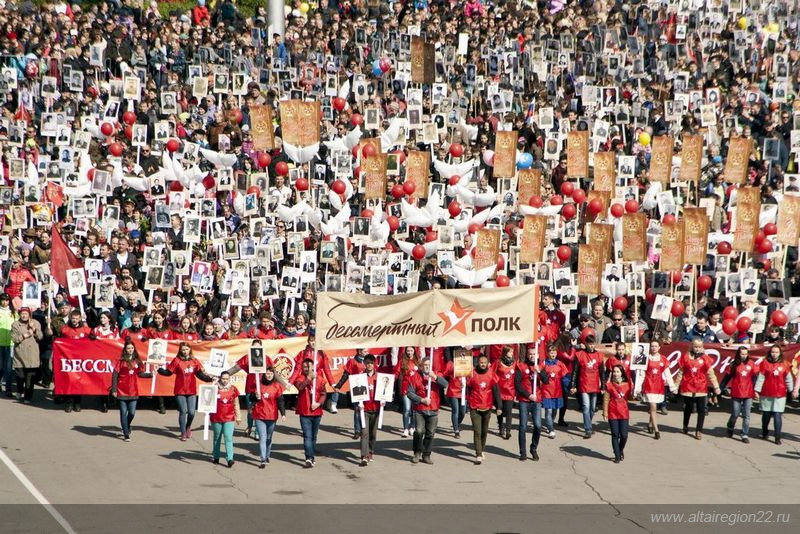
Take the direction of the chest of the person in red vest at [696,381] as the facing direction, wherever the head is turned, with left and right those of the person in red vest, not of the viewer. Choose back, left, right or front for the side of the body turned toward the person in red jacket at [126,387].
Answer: right

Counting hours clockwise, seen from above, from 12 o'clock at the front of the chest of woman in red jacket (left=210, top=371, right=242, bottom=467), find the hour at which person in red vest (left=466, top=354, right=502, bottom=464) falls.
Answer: person in red vest (left=466, top=354, right=502, bottom=464) is roughly at 9 o'clock from woman in red jacket (left=210, top=371, right=242, bottom=467).

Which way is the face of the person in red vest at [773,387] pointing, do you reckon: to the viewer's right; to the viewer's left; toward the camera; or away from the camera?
toward the camera

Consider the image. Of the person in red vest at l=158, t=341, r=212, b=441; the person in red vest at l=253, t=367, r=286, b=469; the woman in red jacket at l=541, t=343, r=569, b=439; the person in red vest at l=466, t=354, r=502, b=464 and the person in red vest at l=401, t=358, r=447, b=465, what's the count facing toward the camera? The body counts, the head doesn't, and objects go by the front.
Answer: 5

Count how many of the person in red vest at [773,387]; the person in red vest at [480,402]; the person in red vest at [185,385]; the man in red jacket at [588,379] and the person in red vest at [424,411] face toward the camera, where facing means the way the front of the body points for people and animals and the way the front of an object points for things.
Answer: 5

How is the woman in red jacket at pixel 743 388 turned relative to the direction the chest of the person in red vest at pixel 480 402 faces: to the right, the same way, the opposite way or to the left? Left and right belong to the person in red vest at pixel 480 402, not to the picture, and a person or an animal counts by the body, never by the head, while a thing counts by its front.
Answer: the same way

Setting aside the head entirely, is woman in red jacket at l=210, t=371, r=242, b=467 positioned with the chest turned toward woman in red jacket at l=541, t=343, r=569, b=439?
no

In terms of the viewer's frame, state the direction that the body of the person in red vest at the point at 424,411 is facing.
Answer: toward the camera

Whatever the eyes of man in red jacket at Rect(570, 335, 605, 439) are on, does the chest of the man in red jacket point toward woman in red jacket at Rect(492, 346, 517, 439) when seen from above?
no

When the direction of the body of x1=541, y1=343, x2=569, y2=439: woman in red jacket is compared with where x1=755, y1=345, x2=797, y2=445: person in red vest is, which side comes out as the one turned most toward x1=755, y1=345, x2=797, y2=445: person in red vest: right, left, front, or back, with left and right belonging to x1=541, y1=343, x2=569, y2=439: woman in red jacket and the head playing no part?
left

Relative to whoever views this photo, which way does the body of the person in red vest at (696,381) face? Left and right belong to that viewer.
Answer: facing the viewer

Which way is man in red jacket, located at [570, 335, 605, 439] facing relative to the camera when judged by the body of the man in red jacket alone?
toward the camera

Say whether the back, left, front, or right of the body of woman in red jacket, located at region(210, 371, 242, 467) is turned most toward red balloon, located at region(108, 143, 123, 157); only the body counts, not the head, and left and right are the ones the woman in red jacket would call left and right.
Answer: back

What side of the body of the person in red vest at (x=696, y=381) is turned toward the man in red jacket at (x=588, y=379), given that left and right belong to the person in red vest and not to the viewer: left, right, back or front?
right

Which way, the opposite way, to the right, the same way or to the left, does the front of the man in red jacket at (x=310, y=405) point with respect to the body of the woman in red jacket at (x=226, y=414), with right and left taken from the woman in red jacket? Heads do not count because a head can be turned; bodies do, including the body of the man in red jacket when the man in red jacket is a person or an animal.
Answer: the same way
